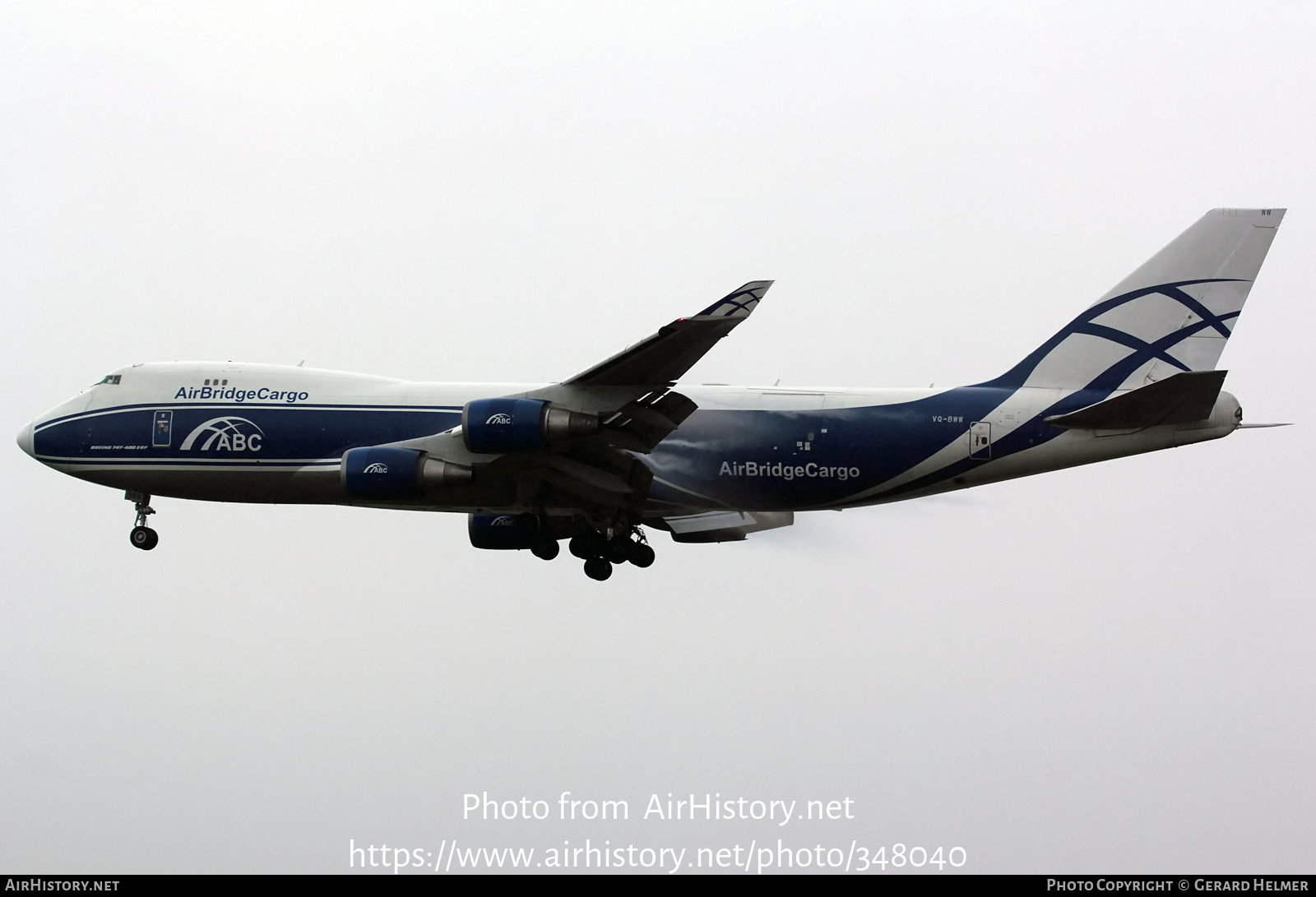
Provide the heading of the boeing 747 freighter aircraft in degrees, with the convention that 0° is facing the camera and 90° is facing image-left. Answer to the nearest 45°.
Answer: approximately 90°
